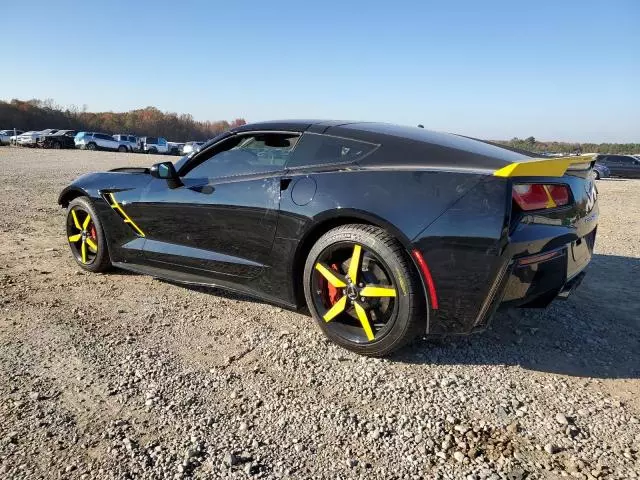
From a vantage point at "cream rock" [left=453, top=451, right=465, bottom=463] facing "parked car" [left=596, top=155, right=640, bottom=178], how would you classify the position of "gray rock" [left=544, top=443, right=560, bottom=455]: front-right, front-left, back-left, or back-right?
front-right

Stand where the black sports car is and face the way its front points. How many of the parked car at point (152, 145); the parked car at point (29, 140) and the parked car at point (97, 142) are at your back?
0

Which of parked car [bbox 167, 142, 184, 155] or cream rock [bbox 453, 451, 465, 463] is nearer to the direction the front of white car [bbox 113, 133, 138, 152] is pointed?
the cream rock

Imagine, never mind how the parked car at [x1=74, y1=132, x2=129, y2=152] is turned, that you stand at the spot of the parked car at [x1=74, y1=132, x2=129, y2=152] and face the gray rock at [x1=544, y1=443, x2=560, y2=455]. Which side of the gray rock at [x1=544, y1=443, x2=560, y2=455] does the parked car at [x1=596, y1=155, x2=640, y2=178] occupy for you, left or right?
left

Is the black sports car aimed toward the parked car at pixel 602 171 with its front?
no

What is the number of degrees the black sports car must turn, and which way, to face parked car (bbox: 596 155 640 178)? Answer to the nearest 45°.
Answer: approximately 90° to its right

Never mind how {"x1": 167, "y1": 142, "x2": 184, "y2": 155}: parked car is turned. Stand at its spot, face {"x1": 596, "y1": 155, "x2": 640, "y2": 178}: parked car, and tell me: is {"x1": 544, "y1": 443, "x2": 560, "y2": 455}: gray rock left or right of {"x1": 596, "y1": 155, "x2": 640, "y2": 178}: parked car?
right

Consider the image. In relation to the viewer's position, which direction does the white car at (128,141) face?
facing the viewer and to the right of the viewer

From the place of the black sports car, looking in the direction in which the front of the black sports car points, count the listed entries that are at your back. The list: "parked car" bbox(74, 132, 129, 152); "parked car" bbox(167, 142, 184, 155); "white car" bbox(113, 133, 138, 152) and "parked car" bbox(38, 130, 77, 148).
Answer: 0

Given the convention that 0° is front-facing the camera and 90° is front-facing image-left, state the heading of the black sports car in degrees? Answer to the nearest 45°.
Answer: approximately 135°

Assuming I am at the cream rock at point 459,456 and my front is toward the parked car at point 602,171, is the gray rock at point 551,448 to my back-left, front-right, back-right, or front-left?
front-right

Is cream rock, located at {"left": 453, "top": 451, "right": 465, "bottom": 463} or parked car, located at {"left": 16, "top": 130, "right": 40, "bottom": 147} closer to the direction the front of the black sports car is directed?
the parked car

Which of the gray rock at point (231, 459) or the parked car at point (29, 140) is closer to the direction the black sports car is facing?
the parked car

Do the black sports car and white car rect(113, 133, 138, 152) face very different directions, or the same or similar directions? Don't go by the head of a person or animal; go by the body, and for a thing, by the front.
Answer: very different directions

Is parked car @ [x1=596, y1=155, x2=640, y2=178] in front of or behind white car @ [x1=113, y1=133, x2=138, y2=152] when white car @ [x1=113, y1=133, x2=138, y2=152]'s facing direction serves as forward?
in front
